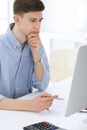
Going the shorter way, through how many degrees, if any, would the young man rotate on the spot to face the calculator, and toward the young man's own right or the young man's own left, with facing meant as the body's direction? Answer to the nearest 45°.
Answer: approximately 45° to the young man's own right

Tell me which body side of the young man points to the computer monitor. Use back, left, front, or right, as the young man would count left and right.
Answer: front

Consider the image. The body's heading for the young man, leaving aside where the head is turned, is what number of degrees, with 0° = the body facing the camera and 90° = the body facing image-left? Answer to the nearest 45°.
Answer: approximately 315°

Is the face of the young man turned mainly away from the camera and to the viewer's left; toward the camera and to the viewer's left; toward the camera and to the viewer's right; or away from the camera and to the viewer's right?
toward the camera and to the viewer's right

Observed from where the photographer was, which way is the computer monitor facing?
facing away from the viewer and to the left of the viewer

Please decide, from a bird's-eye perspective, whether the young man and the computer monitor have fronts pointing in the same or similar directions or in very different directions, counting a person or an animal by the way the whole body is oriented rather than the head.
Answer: very different directions

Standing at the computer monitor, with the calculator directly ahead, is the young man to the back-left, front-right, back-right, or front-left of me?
front-right

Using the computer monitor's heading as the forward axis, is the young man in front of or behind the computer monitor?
in front
